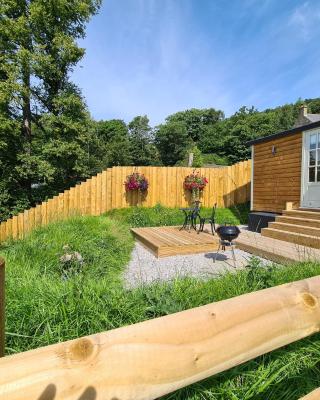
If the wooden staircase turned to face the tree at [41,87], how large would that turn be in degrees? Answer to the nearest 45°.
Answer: approximately 45° to its right

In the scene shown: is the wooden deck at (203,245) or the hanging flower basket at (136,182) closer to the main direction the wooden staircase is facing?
the wooden deck

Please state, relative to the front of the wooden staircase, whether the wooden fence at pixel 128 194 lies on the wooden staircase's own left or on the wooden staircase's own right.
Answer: on the wooden staircase's own right

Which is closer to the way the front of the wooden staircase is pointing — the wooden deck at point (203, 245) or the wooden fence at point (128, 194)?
the wooden deck

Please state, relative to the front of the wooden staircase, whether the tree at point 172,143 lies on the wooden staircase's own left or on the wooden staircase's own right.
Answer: on the wooden staircase's own right

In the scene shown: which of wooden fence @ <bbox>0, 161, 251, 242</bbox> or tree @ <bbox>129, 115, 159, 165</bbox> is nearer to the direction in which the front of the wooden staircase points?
the wooden fence

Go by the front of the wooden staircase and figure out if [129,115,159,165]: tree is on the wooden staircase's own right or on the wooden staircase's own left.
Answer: on the wooden staircase's own right

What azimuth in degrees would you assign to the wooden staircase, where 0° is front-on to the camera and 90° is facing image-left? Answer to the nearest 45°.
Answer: approximately 45°
